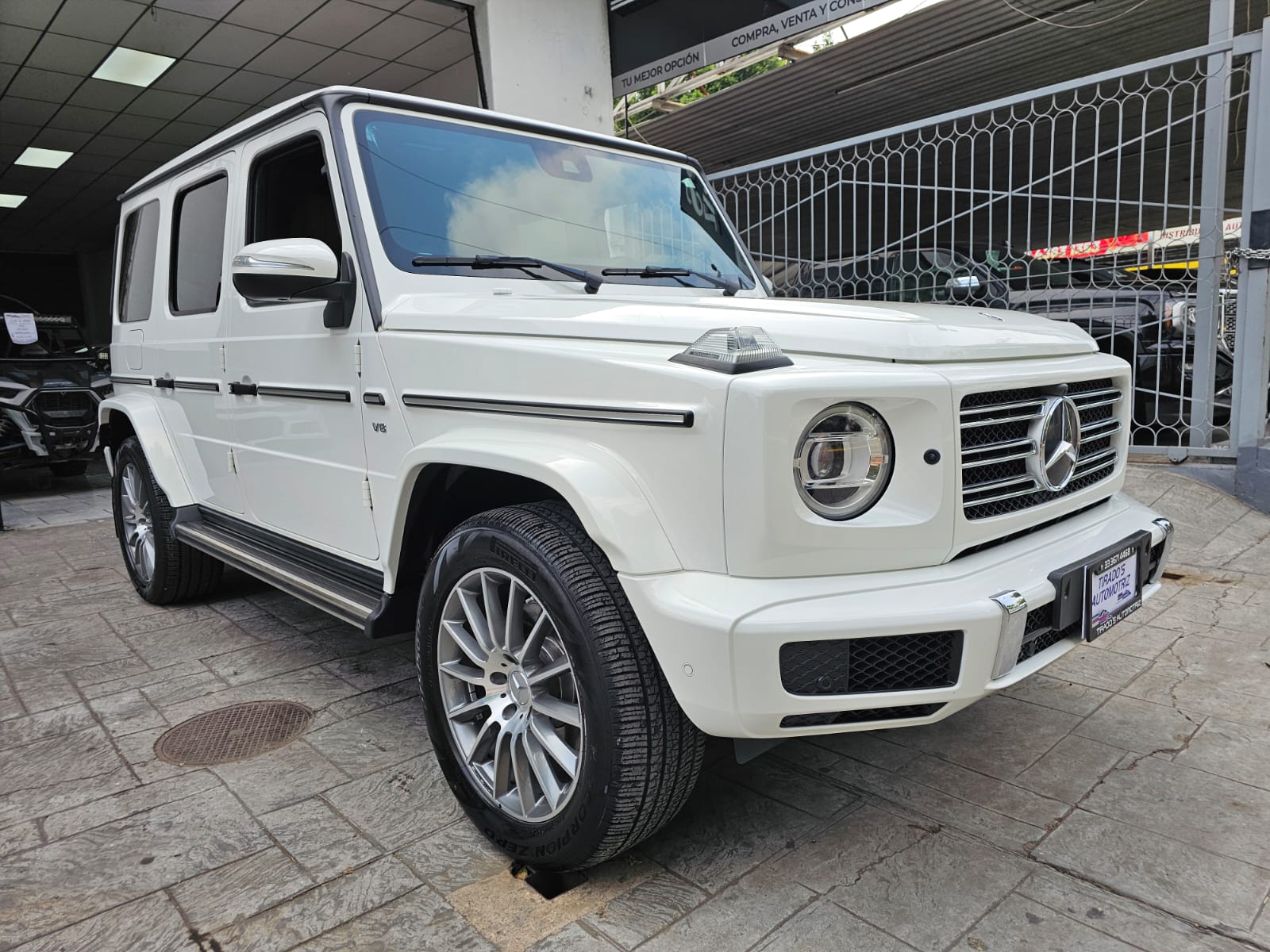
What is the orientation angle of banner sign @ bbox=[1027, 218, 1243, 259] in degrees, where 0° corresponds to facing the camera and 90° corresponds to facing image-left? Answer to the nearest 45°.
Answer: approximately 45°

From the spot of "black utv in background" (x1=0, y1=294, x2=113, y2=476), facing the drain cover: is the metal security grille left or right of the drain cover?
left

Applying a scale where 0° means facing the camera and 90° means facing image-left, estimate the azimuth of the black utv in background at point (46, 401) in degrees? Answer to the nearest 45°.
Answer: approximately 315°

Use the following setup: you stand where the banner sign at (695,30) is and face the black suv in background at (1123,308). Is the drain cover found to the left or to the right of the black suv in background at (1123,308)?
right

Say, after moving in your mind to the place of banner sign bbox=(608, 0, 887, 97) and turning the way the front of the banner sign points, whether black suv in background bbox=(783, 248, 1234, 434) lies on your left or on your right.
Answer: on your left

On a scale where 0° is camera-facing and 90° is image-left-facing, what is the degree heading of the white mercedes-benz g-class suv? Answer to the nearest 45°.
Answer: approximately 315°
